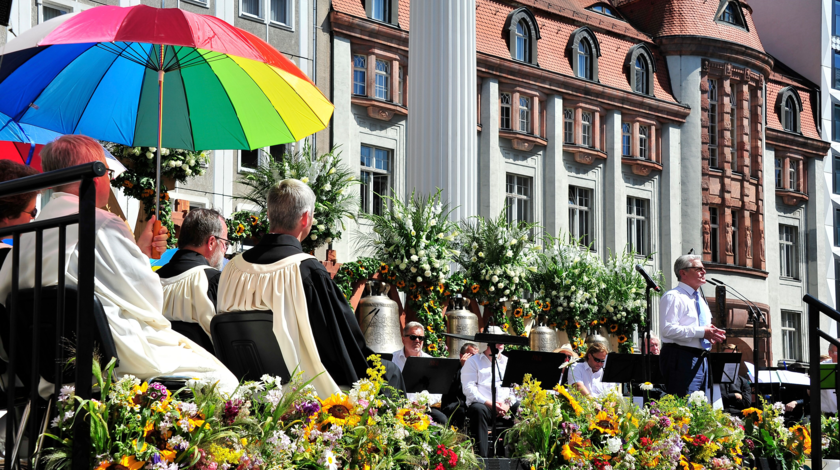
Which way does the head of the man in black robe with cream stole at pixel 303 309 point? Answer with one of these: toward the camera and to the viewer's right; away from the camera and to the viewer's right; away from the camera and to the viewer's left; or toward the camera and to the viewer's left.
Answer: away from the camera and to the viewer's right

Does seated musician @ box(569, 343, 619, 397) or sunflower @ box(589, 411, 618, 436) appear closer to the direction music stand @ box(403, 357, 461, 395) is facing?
the seated musician

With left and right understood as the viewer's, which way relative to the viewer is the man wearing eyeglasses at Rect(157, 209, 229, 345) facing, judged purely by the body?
facing away from the viewer and to the right of the viewer

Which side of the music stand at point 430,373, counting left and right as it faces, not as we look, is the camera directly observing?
back

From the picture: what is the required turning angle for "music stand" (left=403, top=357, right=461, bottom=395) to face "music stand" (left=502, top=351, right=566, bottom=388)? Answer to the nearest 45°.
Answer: approximately 90° to its right

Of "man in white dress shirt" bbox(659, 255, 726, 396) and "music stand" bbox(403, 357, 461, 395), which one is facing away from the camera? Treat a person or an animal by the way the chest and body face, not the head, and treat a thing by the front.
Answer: the music stand

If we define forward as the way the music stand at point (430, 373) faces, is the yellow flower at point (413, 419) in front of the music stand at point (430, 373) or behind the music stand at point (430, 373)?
behind

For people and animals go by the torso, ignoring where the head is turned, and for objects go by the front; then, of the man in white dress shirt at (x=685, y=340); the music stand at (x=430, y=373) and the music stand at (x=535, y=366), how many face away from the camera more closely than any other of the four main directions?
2

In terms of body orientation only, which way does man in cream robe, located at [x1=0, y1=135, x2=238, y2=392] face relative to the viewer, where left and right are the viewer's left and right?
facing away from the viewer and to the right of the viewer

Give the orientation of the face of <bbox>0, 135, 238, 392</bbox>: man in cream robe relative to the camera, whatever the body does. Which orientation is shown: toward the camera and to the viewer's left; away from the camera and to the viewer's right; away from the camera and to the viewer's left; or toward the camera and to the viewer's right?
away from the camera and to the viewer's right

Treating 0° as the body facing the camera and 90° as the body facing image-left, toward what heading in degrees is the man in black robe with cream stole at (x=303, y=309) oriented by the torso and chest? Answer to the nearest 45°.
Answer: approximately 225°

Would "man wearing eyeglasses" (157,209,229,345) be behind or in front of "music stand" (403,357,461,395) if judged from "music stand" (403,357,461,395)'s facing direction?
behind

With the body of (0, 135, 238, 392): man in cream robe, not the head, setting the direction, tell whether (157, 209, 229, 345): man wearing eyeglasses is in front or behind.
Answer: in front
